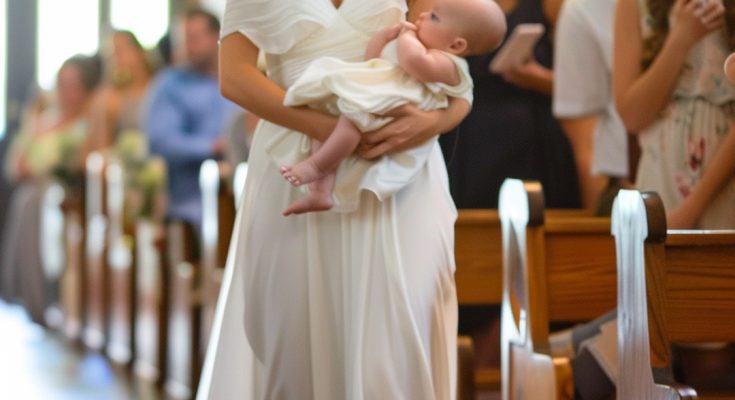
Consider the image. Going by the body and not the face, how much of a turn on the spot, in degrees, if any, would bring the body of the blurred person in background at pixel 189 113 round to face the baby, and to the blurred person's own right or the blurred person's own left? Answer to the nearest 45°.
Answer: approximately 45° to the blurred person's own right

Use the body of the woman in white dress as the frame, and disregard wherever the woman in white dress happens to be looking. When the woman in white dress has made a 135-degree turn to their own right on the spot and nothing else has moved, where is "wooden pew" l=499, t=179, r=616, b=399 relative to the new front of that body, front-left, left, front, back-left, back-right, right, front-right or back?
right

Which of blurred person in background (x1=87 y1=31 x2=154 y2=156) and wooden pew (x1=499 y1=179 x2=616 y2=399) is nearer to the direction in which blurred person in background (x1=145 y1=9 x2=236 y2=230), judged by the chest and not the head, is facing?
the wooden pew

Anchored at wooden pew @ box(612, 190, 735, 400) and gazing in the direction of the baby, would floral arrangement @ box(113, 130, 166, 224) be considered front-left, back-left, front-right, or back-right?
front-right

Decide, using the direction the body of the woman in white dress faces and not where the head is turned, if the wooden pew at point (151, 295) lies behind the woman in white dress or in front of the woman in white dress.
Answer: behind

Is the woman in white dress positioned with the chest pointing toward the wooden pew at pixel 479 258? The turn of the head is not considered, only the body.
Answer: no

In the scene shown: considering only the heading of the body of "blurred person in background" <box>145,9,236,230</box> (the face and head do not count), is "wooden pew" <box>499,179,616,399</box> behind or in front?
in front

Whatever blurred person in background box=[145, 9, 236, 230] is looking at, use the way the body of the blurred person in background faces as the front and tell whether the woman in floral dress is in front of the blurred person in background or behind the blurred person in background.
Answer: in front

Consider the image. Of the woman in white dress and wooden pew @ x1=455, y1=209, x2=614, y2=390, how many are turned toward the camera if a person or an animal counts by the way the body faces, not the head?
2

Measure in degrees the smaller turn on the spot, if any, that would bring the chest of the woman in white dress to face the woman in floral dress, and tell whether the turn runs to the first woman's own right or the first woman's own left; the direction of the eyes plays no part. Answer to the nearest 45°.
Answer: approximately 135° to the first woman's own left

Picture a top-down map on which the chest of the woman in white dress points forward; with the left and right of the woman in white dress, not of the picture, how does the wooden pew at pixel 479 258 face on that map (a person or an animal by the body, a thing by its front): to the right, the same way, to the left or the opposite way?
the same way

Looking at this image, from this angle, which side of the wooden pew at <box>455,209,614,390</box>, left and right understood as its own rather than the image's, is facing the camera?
front
